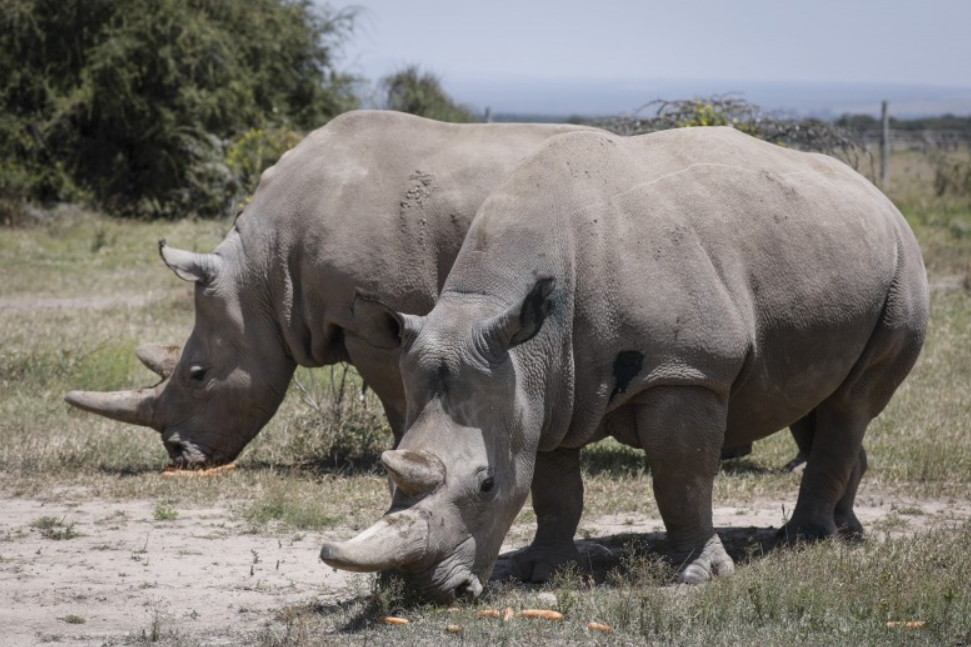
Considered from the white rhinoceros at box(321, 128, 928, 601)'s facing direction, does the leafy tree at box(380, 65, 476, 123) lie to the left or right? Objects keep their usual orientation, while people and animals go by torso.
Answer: on its right

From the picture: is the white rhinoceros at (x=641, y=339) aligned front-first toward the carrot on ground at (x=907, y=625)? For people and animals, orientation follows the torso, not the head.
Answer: no

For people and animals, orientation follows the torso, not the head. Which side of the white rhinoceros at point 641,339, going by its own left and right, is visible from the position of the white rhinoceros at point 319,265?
right

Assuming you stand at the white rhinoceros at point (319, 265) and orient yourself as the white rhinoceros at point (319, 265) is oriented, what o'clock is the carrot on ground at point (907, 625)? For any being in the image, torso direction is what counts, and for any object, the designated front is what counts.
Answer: The carrot on ground is roughly at 8 o'clock from the white rhinoceros.

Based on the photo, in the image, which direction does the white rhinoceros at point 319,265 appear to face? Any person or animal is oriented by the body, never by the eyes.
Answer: to the viewer's left

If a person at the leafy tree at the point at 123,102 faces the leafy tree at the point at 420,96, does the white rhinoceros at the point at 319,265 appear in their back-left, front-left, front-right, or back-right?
back-right

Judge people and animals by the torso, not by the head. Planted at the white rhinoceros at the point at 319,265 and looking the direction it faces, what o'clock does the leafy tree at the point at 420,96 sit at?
The leafy tree is roughly at 3 o'clock from the white rhinoceros.

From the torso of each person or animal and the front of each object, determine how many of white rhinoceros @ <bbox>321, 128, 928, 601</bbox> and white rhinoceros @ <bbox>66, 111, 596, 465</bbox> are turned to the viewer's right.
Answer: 0

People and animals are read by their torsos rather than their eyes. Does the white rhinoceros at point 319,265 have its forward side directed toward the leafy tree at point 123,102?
no

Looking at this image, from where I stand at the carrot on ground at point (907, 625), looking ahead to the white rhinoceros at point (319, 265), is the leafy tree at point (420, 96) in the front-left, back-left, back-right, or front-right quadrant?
front-right

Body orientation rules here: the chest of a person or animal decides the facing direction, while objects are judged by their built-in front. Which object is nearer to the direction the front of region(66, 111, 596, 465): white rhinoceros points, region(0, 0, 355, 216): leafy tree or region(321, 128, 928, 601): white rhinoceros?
the leafy tree

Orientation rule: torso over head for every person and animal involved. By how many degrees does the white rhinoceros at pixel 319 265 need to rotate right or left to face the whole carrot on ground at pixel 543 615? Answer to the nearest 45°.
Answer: approximately 90° to its left

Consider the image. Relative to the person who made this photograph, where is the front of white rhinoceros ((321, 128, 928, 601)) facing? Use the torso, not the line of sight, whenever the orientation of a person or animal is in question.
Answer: facing the viewer and to the left of the viewer

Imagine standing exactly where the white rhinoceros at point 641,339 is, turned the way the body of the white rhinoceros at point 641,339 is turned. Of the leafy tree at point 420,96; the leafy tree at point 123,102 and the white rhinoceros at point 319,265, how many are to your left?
0
